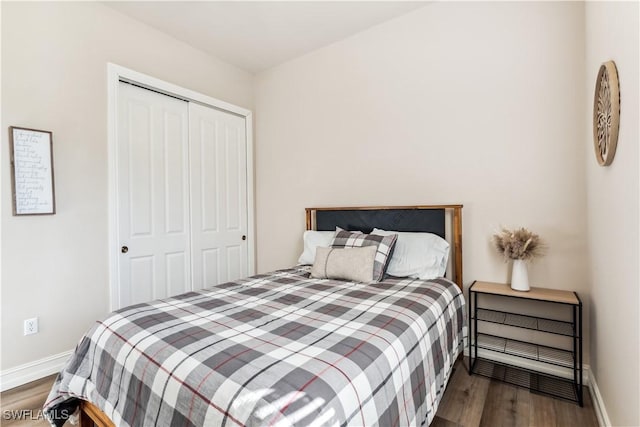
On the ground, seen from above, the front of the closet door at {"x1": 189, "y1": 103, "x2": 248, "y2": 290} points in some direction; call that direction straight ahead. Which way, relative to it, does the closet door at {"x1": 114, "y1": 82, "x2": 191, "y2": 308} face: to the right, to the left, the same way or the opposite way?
the same way

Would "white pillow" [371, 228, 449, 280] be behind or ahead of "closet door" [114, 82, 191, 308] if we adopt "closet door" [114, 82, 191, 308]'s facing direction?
ahead

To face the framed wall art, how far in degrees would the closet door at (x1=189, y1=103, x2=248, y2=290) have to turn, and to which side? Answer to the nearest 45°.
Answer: approximately 90° to its right

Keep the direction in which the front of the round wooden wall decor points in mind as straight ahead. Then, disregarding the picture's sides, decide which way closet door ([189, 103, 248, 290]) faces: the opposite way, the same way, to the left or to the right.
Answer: the opposite way

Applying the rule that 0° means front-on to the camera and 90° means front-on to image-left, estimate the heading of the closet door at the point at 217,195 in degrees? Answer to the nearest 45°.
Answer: approximately 315°

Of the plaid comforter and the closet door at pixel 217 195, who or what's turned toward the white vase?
the closet door

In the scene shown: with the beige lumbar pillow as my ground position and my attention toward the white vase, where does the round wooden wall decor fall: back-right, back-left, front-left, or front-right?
front-right

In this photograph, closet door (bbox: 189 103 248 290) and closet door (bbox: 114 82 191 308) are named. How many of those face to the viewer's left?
0

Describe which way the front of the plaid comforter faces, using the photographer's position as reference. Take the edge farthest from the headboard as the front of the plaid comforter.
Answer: facing the viewer and to the left of the viewer

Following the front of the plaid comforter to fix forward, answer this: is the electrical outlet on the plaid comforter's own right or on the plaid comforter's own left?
on the plaid comforter's own right

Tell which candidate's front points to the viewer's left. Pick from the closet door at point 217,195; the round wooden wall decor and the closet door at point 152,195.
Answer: the round wooden wall decor

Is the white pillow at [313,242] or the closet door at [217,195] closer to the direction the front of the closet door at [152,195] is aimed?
the white pillow

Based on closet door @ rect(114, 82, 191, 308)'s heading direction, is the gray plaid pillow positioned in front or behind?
in front

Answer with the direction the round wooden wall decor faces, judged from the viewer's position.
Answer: facing to the left of the viewer

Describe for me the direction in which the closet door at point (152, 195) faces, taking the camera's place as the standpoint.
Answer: facing the viewer and to the right of the viewer

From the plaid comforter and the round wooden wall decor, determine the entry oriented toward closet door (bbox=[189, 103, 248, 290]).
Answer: the round wooden wall decor

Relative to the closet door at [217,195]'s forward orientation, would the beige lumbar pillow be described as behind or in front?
in front
